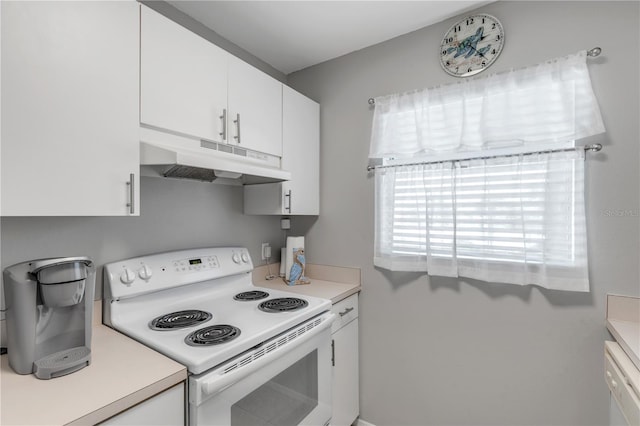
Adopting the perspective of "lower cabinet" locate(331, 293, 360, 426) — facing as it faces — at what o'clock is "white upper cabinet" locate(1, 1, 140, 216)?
The white upper cabinet is roughly at 3 o'clock from the lower cabinet.

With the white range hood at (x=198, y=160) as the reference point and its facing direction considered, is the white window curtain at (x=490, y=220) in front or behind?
in front

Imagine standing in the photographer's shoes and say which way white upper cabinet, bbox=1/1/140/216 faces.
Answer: facing the viewer

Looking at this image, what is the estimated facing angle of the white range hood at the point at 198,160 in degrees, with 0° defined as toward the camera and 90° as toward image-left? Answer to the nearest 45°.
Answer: approximately 315°

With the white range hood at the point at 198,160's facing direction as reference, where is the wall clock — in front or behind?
in front
